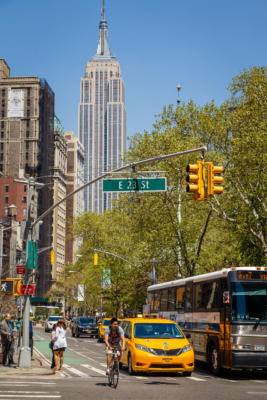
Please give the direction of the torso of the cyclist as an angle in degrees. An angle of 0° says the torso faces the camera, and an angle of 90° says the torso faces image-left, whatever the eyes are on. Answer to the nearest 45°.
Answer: approximately 0°

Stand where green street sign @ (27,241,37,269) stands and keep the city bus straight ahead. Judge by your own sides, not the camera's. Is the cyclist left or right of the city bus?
right

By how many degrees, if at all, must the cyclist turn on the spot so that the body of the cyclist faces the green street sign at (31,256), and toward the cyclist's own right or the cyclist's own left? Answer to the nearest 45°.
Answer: approximately 135° to the cyclist's own right

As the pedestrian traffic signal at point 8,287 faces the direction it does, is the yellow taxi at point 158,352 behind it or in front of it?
in front

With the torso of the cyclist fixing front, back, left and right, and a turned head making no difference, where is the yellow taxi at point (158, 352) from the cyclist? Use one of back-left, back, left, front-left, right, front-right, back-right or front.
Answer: back-left

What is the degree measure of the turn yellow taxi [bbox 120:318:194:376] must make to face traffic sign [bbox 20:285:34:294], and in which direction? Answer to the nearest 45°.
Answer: approximately 135° to its right
